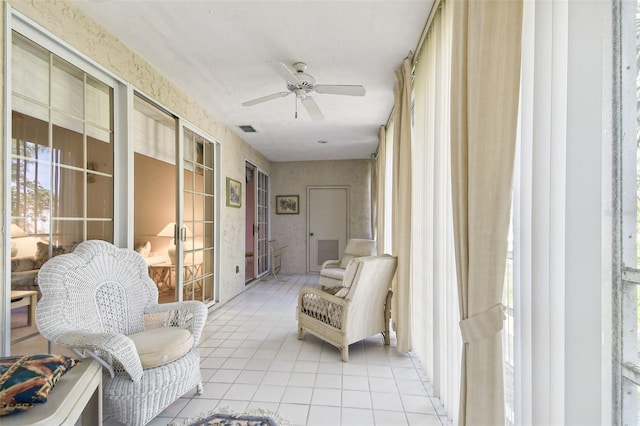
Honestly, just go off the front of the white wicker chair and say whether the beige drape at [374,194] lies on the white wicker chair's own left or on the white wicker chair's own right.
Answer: on the white wicker chair's own left

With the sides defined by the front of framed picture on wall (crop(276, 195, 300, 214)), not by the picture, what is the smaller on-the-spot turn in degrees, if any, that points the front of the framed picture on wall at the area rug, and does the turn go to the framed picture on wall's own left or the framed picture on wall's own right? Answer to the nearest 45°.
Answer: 0° — it already faces it

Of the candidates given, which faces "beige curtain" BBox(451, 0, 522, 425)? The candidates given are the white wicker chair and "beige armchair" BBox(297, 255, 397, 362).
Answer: the white wicker chair

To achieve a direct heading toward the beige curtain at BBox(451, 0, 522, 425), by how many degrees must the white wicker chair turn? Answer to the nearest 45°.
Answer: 0° — it already faces it

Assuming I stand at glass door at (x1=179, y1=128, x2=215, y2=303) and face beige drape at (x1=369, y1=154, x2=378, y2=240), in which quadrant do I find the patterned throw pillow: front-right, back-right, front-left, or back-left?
back-right

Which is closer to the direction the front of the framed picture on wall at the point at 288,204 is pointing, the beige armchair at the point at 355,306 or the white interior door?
the beige armchair
